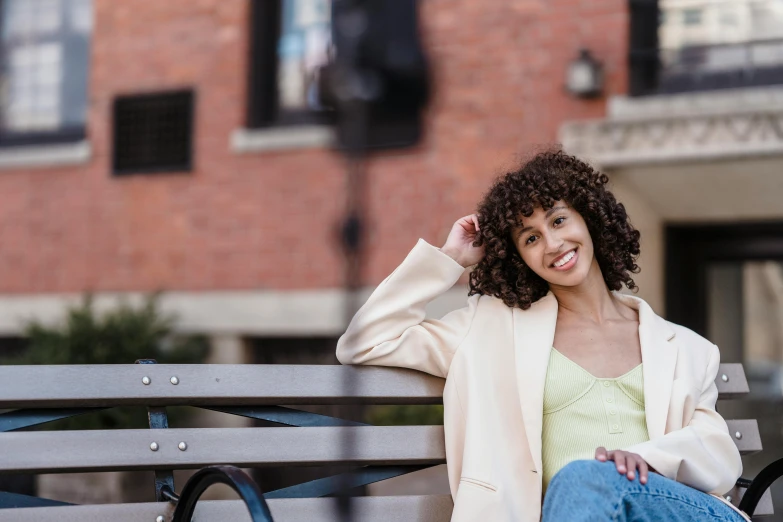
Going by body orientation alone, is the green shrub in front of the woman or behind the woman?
behind

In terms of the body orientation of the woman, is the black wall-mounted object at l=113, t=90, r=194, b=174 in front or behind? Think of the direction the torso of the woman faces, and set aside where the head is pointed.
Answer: behind

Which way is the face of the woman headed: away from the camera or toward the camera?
toward the camera

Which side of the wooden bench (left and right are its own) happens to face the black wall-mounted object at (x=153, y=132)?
back

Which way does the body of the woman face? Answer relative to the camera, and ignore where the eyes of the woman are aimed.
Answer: toward the camera

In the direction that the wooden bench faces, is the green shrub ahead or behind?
behind

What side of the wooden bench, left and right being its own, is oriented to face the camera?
front
